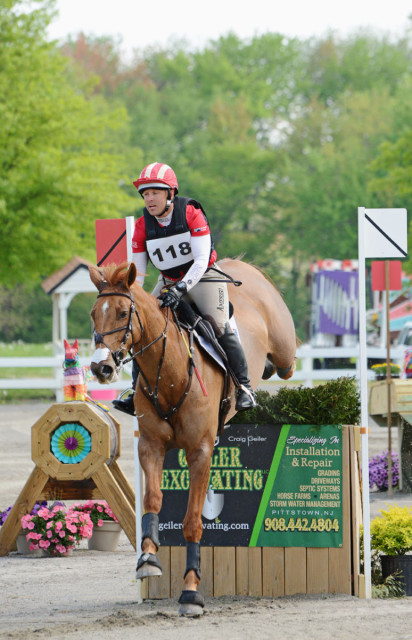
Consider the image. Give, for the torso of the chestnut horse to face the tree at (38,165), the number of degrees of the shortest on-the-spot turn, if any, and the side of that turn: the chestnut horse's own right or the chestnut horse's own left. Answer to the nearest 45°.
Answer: approximately 135° to the chestnut horse's own right

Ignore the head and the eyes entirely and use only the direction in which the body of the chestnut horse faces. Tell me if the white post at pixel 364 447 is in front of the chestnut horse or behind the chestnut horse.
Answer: behind

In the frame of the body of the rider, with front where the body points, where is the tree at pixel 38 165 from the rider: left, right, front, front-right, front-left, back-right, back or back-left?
back-right

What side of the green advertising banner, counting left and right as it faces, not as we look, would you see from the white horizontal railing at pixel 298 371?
back

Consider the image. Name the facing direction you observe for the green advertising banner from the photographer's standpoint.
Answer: facing the viewer

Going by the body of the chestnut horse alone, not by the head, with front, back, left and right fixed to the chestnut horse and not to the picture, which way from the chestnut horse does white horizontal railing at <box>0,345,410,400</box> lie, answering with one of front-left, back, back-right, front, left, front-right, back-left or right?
back-right

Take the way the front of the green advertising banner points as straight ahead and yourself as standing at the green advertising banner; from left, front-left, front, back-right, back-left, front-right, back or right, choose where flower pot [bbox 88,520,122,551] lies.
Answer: back-right

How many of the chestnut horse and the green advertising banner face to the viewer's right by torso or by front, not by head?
0

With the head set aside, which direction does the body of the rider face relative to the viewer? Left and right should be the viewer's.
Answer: facing the viewer and to the left of the viewer

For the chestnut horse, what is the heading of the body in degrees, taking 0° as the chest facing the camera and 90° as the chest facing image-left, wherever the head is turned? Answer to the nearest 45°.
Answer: approximately 45°
